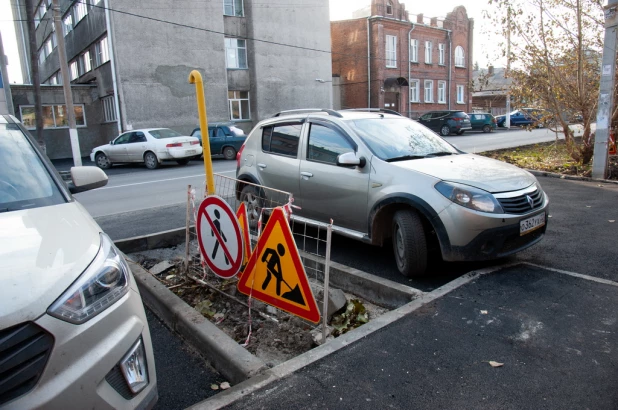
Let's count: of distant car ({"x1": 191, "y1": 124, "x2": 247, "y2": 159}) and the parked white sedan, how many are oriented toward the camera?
0

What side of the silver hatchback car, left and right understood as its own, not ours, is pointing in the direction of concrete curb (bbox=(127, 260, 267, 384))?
right

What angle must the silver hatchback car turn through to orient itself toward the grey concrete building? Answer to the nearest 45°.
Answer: approximately 180°

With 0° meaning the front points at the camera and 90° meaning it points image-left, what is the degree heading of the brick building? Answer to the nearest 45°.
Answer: approximately 315°

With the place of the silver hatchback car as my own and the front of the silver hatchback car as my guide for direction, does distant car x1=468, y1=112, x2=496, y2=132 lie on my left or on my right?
on my left

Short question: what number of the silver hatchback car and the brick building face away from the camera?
0

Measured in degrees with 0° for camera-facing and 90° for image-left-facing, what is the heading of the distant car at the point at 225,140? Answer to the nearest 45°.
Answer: approximately 135°

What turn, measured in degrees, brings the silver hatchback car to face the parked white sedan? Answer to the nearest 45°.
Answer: approximately 180°

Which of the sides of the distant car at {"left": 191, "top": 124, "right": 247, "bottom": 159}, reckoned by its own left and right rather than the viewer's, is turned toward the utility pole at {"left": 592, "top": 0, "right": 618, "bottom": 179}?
back

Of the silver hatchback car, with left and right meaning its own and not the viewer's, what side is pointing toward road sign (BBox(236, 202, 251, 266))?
right
